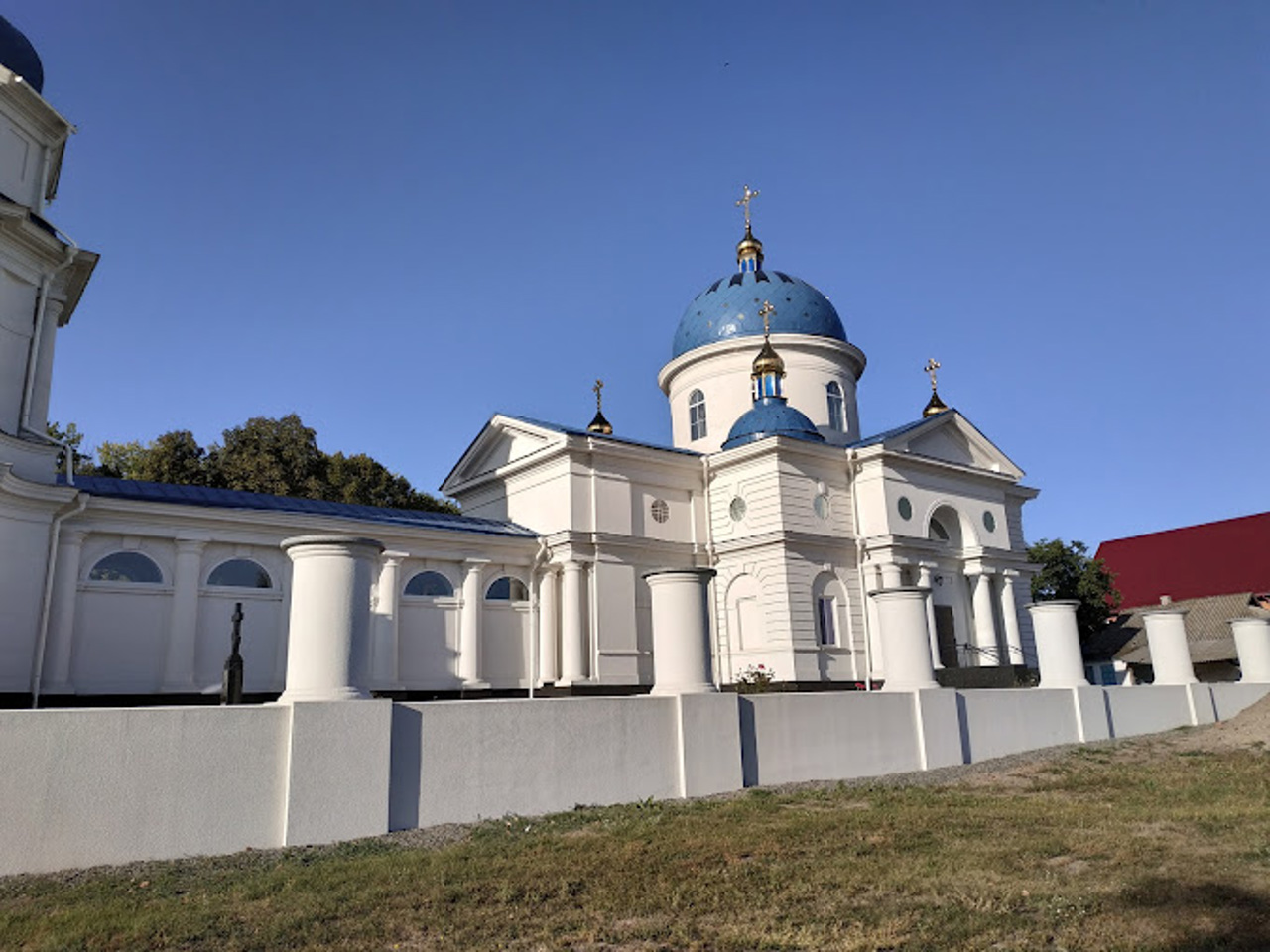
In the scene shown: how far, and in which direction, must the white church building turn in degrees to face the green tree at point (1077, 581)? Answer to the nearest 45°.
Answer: approximately 90° to its left

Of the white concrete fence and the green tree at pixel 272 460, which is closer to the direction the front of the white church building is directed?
the white concrete fence

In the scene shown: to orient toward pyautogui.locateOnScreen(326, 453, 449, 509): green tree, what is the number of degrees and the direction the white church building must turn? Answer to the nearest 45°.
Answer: approximately 180°

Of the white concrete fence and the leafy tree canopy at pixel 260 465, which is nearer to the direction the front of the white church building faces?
the white concrete fence

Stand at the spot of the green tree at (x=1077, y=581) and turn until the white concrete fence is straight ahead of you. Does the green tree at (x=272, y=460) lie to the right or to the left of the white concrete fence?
right
